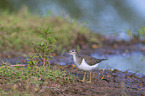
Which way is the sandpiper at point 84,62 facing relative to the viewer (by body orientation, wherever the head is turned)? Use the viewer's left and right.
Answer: facing to the left of the viewer
